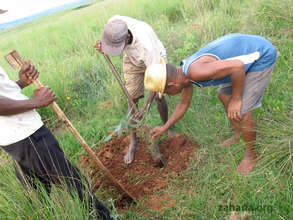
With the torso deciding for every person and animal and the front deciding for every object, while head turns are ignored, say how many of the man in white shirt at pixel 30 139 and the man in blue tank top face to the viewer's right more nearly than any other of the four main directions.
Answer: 1

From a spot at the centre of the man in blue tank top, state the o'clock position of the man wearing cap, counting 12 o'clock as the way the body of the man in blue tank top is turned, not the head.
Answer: The man wearing cap is roughly at 1 o'clock from the man in blue tank top.

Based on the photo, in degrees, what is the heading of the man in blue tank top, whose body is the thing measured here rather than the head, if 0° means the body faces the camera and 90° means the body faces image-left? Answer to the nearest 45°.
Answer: approximately 90°

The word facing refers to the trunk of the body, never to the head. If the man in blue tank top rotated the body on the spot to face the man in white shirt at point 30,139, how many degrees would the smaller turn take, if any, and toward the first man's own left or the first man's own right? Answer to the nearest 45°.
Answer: approximately 45° to the first man's own left

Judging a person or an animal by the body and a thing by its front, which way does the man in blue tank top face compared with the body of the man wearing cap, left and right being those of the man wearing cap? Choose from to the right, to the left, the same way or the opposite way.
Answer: to the right

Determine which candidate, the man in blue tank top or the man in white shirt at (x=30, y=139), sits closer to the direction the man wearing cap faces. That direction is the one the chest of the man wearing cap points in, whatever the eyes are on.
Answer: the man in white shirt

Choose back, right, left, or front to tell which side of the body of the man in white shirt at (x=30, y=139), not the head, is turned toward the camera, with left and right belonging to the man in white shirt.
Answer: right

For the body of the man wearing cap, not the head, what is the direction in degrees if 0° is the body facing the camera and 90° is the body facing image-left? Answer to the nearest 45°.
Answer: approximately 45°
